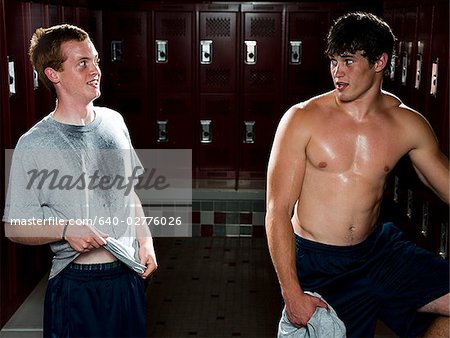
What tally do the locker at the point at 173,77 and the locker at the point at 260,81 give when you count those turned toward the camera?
2

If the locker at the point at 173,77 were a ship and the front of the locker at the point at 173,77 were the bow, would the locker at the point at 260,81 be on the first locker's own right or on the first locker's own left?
on the first locker's own left

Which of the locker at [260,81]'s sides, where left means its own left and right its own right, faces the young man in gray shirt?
front

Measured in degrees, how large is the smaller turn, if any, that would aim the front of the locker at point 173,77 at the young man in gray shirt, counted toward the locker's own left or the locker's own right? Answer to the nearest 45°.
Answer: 0° — it already faces them

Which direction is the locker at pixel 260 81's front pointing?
toward the camera

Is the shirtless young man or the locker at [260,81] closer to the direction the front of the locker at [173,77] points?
the shirtless young man

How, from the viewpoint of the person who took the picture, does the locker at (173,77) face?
facing the viewer

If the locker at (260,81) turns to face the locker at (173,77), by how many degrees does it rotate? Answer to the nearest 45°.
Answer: approximately 90° to its right

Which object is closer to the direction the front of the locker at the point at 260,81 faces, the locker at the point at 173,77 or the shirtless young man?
the shirtless young man

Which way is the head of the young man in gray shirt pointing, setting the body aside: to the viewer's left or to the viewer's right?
to the viewer's right

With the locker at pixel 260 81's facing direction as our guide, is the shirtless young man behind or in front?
in front

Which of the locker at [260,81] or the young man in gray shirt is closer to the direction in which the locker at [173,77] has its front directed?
the young man in gray shirt
